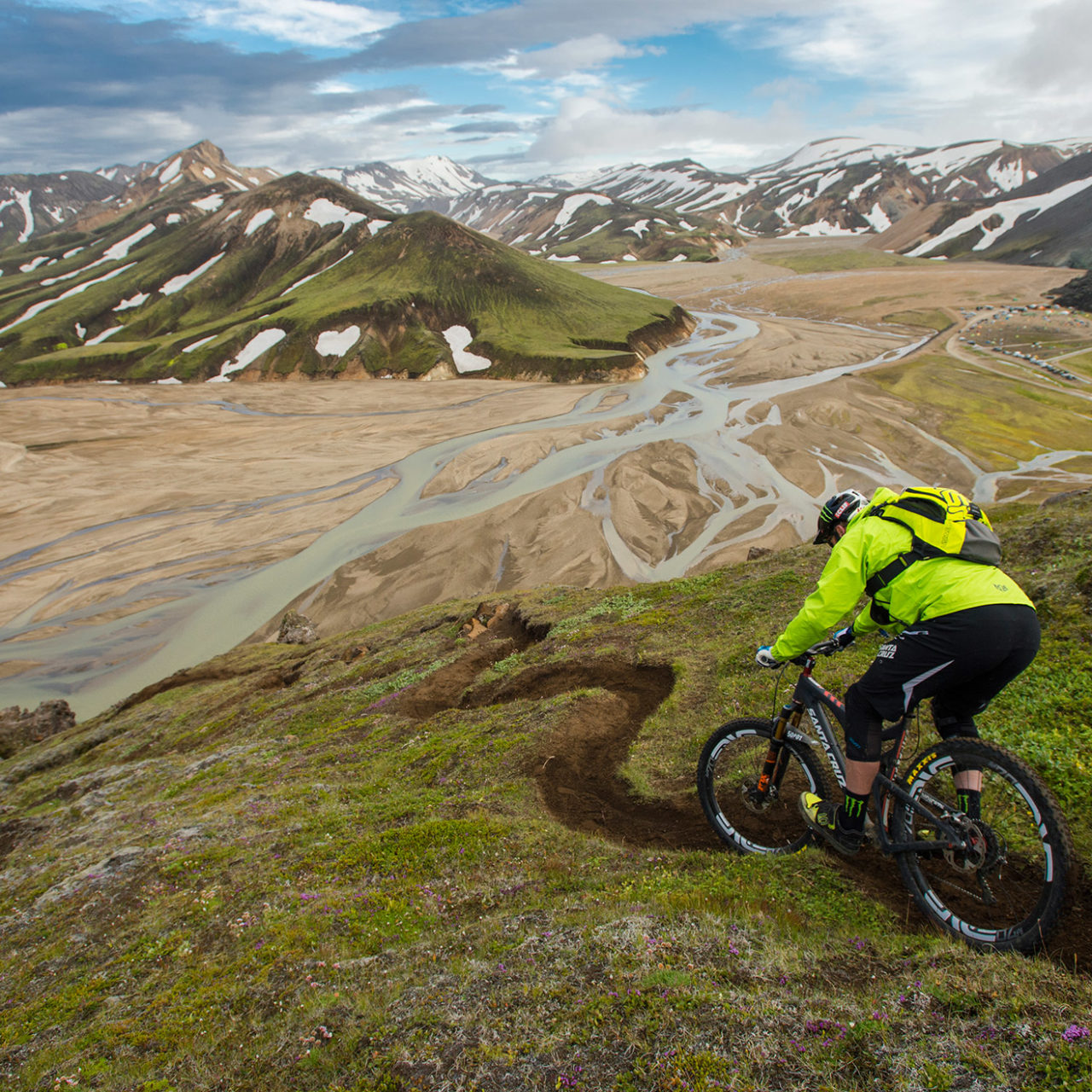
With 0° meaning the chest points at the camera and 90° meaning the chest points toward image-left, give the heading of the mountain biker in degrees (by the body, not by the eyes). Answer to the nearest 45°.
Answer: approximately 135°

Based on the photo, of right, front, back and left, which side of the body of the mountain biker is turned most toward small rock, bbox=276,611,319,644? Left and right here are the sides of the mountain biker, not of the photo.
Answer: front
